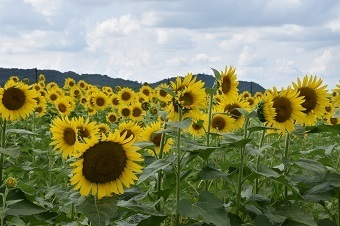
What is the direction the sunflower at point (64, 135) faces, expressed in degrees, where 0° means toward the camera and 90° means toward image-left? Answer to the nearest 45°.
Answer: approximately 315°

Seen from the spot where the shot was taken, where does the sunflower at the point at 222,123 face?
facing the viewer and to the left of the viewer

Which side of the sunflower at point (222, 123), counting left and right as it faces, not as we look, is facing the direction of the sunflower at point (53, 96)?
right

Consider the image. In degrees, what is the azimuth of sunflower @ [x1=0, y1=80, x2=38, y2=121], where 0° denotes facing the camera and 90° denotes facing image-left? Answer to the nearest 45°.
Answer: approximately 0°

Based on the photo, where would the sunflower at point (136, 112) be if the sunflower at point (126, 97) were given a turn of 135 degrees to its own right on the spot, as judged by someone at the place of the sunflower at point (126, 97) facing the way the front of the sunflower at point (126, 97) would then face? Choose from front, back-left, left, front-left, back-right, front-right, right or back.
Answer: back-left
